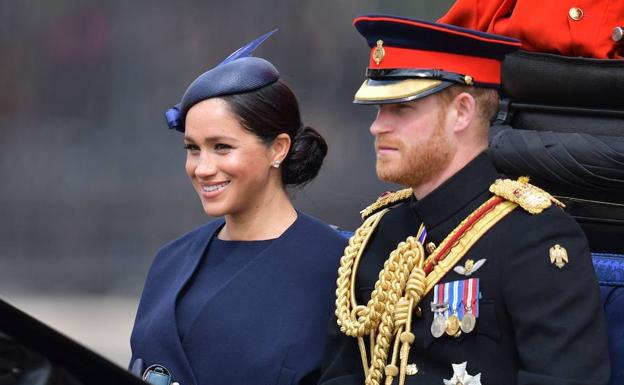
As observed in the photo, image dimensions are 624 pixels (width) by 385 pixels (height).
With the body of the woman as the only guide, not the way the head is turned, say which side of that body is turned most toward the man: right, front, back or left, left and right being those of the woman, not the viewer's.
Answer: left

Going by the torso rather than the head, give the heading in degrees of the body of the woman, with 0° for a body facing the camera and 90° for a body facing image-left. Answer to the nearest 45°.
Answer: approximately 45°

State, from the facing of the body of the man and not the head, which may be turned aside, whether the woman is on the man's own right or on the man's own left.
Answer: on the man's own right

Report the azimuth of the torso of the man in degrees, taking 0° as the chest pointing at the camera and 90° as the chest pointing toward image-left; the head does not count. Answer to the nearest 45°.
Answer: approximately 45°
